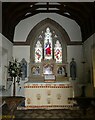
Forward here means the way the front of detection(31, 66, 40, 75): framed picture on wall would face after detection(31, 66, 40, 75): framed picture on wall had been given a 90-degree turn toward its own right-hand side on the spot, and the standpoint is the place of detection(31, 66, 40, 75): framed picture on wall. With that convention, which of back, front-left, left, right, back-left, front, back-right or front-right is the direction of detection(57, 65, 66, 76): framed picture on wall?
back

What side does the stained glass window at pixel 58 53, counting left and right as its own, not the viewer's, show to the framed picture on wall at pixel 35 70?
right

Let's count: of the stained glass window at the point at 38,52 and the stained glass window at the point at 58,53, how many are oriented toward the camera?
2

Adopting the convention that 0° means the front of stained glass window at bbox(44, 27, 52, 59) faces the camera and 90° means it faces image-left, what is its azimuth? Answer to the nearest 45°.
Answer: approximately 0°

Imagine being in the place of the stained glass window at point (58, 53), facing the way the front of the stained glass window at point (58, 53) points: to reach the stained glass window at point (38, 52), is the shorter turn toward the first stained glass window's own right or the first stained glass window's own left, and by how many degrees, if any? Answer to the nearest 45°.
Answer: approximately 90° to the first stained glass window's own right

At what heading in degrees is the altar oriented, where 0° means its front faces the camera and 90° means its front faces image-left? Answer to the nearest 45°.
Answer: approximately 0°
